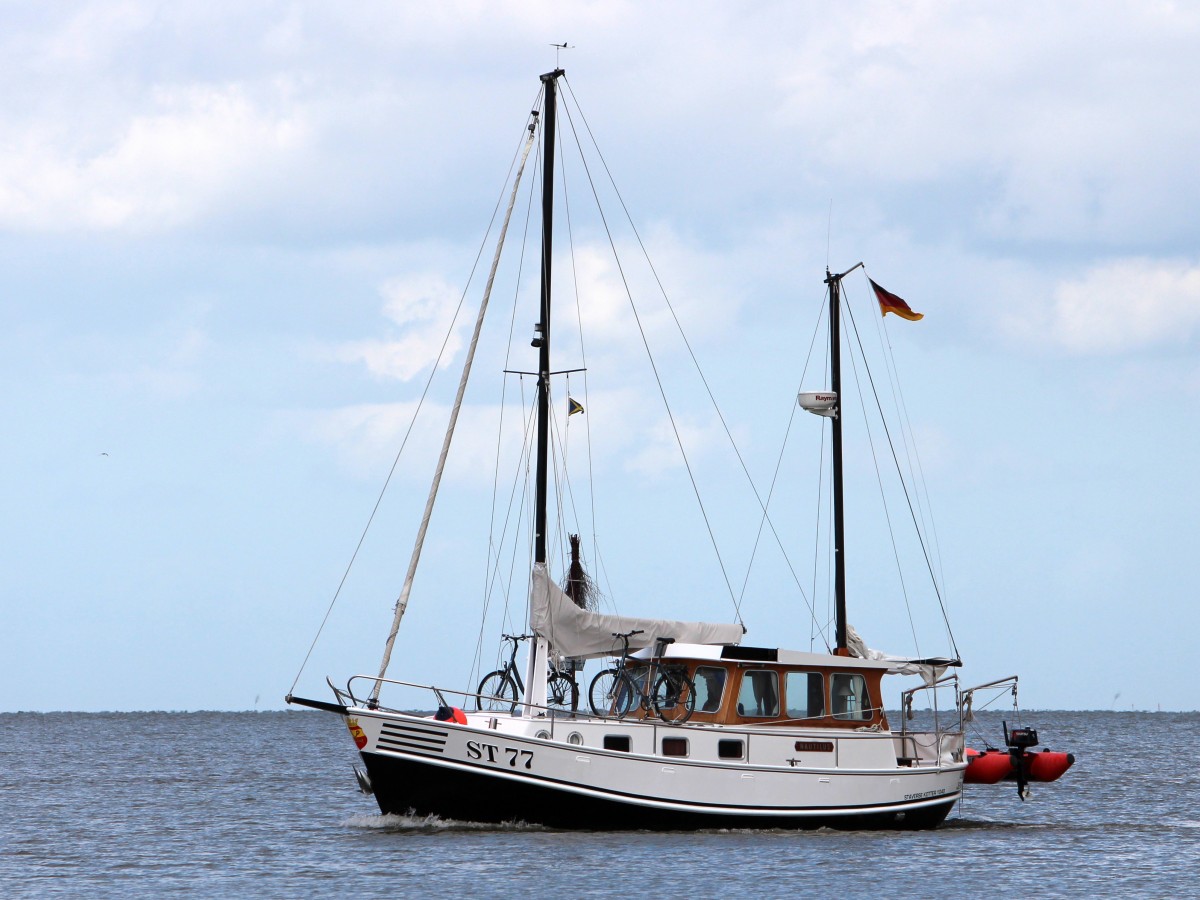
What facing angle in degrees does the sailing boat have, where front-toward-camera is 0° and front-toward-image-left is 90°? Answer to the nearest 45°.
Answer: approximately 90°
